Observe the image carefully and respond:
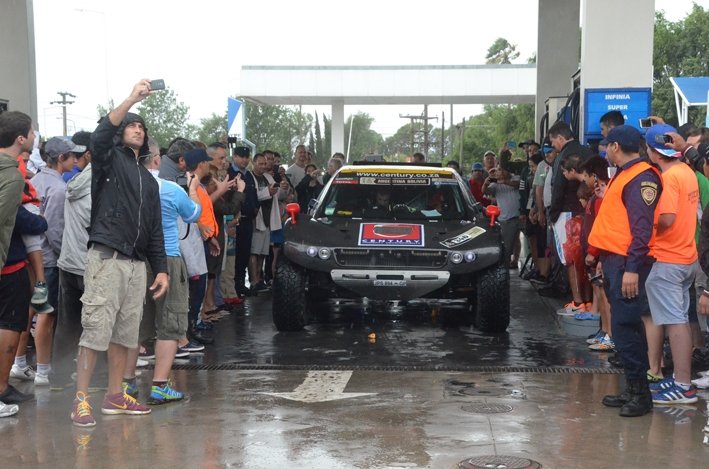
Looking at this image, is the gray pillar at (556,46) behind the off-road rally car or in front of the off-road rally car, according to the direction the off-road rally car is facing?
behind

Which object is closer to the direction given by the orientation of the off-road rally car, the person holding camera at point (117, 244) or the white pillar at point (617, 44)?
the person holding camera

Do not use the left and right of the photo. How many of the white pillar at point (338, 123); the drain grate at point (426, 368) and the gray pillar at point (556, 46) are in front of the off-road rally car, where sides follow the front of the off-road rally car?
1

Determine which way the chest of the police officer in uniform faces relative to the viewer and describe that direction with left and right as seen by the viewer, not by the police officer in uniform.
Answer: facing to the left of the viewer

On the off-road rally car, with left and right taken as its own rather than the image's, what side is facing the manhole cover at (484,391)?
front

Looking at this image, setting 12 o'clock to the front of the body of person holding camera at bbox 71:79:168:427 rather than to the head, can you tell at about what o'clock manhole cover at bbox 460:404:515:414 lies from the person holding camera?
The manhole cover is roughly at 11 o'clock from the person holding camera.

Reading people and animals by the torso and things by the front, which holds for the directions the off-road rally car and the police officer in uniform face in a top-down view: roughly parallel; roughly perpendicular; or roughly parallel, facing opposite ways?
roughly perpendicular

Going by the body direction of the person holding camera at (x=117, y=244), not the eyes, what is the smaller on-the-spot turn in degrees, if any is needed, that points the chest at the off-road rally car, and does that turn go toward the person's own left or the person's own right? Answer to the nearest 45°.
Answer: approximately 90° to the person's own left

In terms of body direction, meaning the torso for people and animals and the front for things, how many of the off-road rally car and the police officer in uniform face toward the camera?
1

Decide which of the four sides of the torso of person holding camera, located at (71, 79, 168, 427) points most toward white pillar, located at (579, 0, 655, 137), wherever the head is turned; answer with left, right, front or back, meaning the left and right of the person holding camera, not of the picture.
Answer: left

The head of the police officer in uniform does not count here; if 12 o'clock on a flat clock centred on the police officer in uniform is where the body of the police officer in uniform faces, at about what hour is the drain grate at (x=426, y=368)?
The drain grate is roughly at 1 o'clock from the police officer in uniform.

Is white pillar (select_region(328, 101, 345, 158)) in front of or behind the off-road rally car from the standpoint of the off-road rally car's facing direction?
behind

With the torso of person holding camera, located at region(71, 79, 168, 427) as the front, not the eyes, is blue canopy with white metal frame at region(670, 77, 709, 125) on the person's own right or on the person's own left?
on the person's own left

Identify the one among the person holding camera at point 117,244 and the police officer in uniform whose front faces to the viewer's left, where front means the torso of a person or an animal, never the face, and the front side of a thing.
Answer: the police officer in uniform
